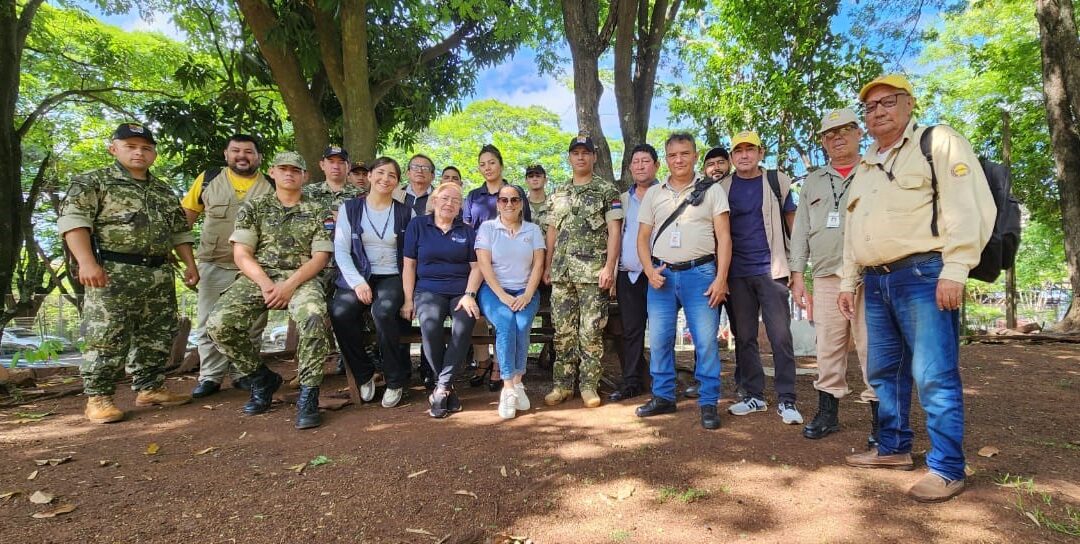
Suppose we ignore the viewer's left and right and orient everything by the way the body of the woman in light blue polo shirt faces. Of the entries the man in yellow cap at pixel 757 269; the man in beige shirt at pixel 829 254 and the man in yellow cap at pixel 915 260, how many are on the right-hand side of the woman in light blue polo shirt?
0

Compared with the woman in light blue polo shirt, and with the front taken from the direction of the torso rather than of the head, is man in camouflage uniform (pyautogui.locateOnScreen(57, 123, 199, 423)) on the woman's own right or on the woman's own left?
on the woman's own right

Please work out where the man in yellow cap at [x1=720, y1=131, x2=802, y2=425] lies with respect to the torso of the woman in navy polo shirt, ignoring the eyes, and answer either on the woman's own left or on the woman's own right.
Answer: on the woman's own left

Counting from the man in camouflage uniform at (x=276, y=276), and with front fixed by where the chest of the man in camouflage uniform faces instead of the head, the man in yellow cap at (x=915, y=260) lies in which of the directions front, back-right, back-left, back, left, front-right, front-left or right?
front-left

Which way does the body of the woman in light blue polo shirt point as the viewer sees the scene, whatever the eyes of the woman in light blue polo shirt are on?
toward the camera

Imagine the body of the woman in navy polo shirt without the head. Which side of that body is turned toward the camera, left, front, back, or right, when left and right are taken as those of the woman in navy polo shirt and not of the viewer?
front

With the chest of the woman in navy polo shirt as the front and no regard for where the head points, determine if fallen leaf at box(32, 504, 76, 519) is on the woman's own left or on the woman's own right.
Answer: on the woman's own right

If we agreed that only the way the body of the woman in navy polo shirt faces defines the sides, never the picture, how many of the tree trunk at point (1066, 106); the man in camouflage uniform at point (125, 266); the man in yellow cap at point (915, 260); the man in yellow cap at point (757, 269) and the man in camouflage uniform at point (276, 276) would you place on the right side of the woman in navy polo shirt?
2

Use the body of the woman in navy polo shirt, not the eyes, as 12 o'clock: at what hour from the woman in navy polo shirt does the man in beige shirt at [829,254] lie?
The man in beige shirt is roughly at 10 o'clock from the woman in navy polo shirt.

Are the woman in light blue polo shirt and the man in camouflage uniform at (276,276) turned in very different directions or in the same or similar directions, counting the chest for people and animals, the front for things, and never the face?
same or similar directions

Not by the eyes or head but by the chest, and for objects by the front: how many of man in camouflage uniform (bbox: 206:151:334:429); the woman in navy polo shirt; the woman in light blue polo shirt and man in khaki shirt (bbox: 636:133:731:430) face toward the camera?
4

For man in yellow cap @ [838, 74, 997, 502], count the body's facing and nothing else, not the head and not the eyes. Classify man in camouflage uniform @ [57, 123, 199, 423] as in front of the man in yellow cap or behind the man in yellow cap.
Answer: in front

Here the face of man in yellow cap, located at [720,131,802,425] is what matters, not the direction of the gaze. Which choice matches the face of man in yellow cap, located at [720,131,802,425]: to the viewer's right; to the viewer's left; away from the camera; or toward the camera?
toward the camera

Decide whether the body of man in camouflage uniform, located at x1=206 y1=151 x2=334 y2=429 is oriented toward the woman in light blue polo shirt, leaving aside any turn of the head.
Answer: no

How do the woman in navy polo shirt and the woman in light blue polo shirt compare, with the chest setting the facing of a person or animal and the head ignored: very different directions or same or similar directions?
same or similar directions

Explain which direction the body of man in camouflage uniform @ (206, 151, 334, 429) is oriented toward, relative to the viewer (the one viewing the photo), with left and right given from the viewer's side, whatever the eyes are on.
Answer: facing the viewer

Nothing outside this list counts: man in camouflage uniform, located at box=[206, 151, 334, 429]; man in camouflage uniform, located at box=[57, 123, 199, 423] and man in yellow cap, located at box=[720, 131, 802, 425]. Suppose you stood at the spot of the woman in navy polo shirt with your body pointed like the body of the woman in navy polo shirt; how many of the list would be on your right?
2
